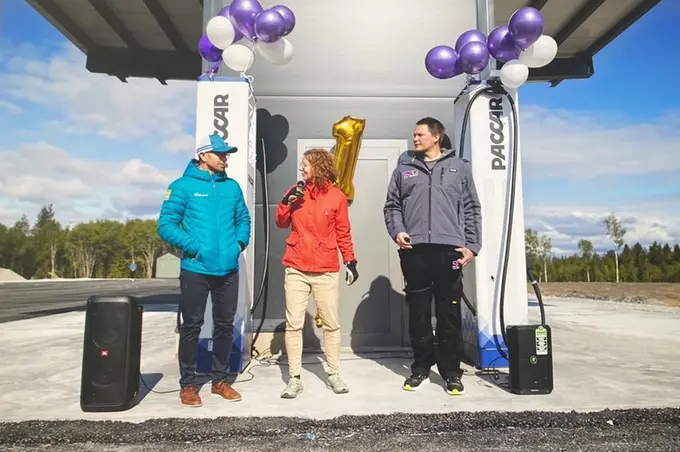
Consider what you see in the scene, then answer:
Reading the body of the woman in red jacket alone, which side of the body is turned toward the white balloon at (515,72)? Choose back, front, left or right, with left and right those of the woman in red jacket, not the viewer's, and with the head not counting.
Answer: left

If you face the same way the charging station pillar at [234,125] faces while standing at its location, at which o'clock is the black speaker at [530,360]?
The black speaker is roughly at 10 o'clock from the charging station pillar.

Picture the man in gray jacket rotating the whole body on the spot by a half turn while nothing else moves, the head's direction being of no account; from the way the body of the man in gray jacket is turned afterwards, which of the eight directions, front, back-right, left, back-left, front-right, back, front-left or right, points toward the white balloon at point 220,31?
left

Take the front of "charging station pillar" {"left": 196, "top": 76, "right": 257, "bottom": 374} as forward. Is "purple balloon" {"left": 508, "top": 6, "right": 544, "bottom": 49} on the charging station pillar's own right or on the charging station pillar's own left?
on the charging station pillar's own left

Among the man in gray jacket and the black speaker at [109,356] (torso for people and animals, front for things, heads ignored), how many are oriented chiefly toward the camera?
2

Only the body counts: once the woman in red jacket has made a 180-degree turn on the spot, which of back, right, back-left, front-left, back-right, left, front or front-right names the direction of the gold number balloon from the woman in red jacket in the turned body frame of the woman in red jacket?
front

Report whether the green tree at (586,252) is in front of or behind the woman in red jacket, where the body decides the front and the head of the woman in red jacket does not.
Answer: behind

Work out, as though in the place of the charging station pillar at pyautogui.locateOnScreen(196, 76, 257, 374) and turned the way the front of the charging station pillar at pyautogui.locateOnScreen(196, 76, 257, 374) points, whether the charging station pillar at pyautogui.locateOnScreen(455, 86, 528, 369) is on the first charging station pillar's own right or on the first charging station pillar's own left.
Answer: on the first charging station pillar's own left

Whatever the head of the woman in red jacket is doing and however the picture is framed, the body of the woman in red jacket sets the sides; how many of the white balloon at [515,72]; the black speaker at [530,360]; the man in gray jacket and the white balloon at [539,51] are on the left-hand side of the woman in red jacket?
4

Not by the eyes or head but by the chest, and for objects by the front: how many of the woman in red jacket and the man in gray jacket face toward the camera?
2
